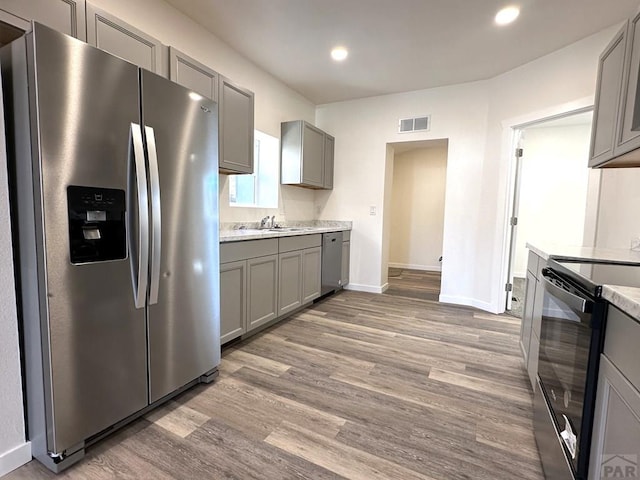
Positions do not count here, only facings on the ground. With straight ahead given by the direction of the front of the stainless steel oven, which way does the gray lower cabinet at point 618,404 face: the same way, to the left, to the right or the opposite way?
the same way

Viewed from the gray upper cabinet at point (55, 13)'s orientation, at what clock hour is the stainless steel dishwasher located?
The stainless steel dishwasher is roughly at 10 o'clock from the gray upper cabinet.

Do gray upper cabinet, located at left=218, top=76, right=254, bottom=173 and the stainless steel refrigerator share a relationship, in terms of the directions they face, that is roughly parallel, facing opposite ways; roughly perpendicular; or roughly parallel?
roughly parallel

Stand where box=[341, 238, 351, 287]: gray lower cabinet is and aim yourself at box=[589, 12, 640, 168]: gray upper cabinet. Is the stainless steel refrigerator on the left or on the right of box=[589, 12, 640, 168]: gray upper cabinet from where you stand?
right

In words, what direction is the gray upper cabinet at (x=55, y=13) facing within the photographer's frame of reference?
facing the viewer and to the right of the viewer

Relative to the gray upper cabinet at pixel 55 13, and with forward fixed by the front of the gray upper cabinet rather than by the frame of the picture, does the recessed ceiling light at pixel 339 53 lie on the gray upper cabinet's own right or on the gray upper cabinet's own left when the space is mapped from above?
on the gray upper cabinet's own left

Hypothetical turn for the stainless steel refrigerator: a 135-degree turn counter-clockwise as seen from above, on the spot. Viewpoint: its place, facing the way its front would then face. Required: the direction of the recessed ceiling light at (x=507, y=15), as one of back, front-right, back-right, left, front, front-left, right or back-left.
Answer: right

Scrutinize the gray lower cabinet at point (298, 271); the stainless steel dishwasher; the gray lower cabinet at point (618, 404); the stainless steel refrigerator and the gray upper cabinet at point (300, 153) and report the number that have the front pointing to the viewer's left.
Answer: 1

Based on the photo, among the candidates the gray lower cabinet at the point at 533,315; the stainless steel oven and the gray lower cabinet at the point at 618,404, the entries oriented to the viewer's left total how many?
3

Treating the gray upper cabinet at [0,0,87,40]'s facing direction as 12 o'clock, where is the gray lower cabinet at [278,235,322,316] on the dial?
The gray lower cabinet is roughly at 10 o'clock from the gray upper cabinet.

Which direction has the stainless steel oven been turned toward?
to the viewer's left

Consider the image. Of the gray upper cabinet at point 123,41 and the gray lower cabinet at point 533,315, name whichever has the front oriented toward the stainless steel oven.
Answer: the gray upper cabinet

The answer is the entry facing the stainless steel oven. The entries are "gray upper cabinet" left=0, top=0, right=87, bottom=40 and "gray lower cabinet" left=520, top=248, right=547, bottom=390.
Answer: the gray upper cabinet

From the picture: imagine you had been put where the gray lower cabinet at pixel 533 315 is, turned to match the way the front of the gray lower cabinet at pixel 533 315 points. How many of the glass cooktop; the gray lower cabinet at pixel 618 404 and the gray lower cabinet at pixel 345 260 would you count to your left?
2

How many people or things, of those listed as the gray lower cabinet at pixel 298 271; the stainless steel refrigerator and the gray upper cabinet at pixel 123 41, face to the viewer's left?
0

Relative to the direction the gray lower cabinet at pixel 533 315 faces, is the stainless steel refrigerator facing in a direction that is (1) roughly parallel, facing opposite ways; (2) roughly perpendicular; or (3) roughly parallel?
roughly parallel, facing opposite ways

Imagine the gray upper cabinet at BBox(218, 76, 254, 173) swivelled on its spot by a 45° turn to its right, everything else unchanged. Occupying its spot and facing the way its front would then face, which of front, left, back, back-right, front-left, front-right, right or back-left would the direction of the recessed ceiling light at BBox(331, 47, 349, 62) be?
left

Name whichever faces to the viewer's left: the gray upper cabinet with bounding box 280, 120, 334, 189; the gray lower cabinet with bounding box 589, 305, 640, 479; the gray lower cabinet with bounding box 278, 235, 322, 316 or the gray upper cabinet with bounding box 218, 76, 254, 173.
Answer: the gray lower cabinet with bounding box 589, 305, 640, 479

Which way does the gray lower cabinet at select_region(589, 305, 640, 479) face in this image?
to the viewer's left
